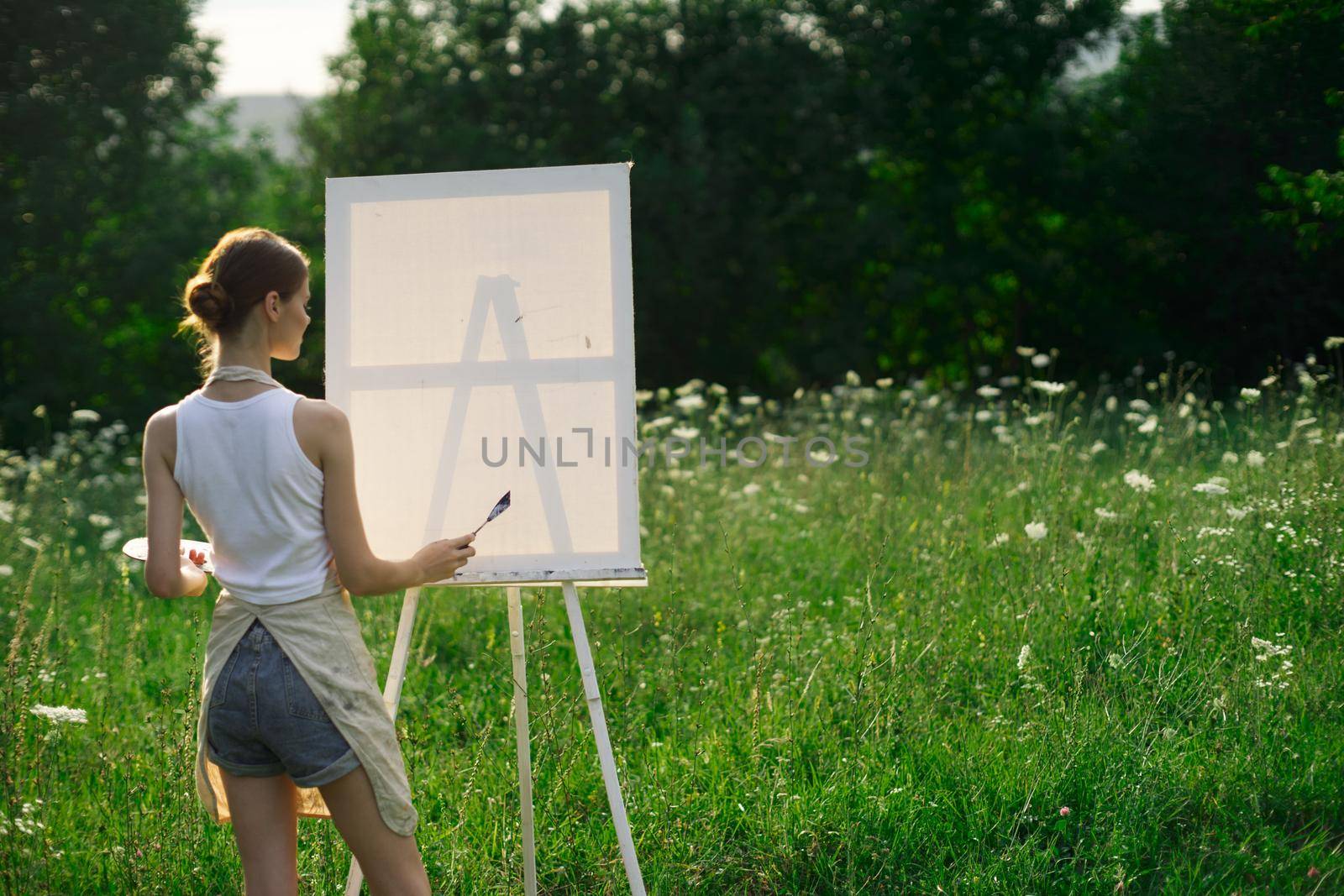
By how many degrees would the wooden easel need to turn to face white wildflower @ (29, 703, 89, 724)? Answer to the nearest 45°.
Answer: approximately 90° to its right

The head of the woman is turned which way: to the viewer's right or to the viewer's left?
to the viewer's right

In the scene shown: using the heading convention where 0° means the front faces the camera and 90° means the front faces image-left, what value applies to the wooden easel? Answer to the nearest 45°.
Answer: approximately 0°

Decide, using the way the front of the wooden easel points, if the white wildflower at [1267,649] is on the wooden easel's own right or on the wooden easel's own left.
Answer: on the wooden easel's own left

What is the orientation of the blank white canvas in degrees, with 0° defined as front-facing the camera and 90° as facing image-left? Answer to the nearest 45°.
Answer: approximately 0°

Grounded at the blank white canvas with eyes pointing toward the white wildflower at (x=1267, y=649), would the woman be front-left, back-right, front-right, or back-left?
back-right

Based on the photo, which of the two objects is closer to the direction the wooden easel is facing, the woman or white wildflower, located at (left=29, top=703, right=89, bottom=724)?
the woman

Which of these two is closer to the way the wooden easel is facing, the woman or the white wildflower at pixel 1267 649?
the woman

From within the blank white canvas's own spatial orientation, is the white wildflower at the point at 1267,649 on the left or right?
on its left

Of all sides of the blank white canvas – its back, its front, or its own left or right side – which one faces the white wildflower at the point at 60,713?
right

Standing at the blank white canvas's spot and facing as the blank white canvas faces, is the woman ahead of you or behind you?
ahead
